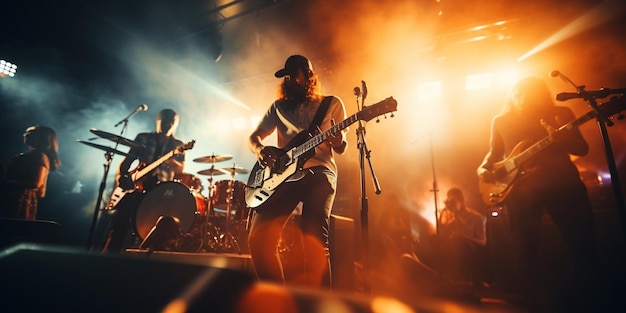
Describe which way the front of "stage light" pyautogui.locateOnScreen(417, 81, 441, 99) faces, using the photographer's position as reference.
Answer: facing the viewer

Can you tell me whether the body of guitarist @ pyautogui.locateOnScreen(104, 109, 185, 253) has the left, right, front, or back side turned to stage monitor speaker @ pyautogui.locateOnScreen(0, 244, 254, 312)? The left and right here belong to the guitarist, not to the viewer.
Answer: front

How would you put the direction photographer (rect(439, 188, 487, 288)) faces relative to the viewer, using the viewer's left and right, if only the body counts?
facing the viewer and to the left of the viewer

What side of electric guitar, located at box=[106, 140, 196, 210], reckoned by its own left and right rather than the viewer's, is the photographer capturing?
front

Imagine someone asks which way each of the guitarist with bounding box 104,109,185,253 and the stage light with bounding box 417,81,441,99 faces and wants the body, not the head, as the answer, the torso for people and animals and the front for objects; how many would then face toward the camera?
2

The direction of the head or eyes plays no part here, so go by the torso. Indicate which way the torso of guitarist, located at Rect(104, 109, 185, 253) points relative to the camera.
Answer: toward the camera

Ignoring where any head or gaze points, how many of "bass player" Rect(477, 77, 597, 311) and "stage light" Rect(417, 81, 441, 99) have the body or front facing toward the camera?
2

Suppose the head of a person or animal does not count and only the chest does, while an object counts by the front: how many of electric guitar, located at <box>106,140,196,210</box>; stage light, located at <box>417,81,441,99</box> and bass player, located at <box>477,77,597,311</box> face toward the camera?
3

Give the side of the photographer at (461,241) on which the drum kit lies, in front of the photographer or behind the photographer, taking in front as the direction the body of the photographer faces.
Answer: in front
